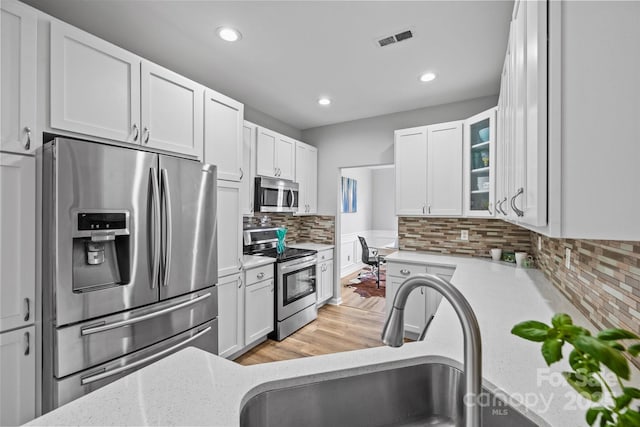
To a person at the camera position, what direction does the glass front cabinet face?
facing the viewer and to the left of the viewer

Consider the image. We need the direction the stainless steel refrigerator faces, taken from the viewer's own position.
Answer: facing the viewer and to the right of the viewer

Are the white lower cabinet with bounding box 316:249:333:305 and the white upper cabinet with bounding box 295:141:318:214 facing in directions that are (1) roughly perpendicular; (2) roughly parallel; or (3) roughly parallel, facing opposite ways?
roughly parallel

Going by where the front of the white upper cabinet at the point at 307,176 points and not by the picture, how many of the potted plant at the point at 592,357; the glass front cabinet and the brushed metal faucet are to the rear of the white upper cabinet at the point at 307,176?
0

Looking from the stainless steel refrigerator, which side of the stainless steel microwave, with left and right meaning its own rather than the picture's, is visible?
right

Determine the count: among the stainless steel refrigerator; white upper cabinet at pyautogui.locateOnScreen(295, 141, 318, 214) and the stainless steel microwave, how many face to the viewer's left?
0

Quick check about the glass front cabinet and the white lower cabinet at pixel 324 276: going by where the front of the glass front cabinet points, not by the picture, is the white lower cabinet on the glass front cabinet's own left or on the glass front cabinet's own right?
on the glass front cabinet's own right

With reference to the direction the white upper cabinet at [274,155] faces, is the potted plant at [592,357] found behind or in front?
in front

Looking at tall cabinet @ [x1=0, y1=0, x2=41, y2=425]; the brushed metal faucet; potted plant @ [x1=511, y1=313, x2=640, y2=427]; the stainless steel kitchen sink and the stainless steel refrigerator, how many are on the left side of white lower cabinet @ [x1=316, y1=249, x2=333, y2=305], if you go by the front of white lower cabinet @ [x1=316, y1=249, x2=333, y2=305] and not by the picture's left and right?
0

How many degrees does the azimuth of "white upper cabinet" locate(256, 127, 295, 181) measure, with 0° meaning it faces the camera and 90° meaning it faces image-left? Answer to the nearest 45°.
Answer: approximately 315°

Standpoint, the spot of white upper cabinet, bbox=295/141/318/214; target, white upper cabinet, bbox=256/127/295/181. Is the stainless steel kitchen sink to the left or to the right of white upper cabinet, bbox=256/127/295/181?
left

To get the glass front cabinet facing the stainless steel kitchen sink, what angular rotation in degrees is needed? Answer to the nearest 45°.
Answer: approximately 45° to its left

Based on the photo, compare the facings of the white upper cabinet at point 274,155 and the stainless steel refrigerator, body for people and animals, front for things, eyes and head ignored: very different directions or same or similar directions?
same or similar directions

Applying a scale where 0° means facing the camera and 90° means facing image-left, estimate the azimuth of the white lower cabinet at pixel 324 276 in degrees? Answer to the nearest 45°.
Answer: approximately 315°

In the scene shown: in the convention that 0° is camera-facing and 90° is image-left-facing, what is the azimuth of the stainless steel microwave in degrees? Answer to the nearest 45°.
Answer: approximately 315°

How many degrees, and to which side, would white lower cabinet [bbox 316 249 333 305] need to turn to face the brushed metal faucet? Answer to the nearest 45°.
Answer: approximately 45° to its right

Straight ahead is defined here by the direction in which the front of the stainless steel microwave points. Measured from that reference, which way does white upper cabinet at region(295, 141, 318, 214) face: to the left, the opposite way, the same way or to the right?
the same way

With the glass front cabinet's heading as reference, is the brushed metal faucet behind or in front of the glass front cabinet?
in front
